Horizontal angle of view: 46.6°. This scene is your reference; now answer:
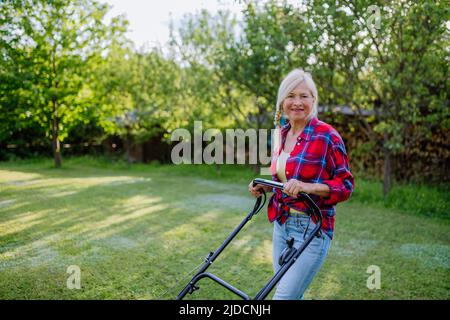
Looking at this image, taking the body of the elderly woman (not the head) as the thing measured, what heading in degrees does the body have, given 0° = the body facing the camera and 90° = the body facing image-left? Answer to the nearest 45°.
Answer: approximately 45°

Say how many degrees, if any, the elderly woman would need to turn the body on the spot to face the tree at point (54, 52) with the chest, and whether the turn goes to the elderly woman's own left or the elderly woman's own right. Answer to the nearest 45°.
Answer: approximately 90° to the elderly woman's own right
